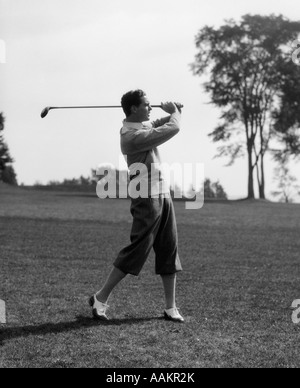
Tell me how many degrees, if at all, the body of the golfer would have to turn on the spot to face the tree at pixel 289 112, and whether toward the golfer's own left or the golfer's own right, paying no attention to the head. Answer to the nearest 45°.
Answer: approximately 90° to the golfer's own left

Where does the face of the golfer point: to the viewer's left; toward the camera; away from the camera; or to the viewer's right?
to the viewer's right

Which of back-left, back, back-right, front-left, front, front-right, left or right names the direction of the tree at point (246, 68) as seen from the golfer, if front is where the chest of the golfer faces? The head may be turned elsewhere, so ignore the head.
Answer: left

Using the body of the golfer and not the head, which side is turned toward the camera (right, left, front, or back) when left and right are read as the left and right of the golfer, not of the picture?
right
